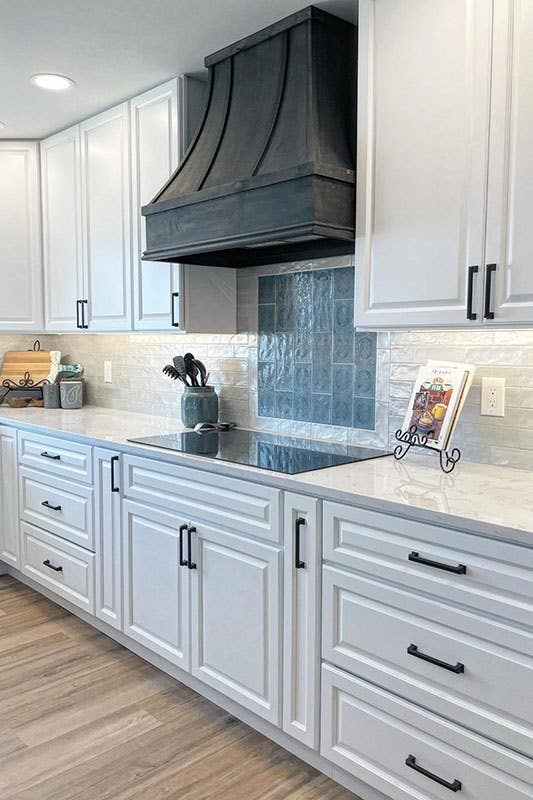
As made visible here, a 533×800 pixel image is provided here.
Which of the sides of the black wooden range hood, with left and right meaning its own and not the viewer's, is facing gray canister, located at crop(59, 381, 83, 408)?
right

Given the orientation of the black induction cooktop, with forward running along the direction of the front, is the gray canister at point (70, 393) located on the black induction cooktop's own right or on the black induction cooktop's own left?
on the black induction cooktop's own right

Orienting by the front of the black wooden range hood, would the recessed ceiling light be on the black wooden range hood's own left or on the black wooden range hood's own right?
on the black wooden range hood's own right

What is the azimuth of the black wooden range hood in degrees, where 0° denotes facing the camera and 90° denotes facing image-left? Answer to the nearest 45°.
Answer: approximately 45°
